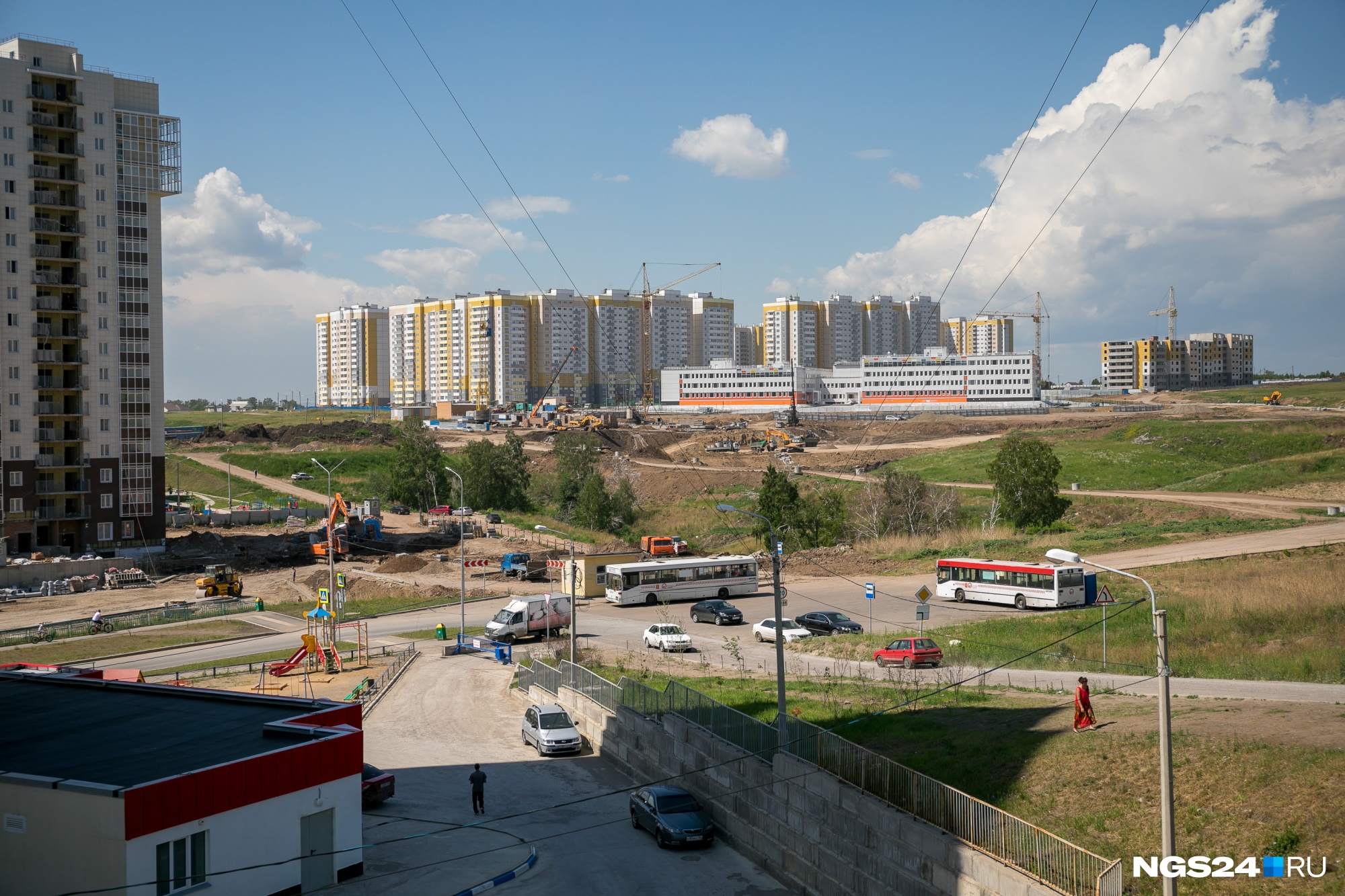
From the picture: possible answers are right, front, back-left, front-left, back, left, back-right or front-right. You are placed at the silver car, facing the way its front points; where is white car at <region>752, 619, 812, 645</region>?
left

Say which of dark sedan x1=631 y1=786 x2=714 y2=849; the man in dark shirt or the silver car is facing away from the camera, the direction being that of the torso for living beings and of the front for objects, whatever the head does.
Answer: the man in dark shirt

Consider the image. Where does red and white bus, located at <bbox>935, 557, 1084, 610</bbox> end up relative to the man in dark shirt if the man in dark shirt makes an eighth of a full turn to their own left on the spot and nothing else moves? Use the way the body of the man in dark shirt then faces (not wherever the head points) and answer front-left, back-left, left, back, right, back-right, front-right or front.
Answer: right

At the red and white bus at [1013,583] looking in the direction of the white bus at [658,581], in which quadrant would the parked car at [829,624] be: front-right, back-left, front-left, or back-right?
front-left

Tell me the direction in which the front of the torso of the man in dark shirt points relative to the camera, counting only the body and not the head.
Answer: away from the camera

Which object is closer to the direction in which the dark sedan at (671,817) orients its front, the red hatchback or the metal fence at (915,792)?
the metal fence

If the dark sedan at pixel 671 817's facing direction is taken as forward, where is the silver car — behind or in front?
behind

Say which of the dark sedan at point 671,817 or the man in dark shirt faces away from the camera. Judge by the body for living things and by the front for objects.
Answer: the man in dark shirt

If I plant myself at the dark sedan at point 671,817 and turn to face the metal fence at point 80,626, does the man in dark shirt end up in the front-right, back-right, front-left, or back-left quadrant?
front-left

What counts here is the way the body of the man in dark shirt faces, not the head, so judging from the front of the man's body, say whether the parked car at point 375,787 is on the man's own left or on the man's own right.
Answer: on the man's own left

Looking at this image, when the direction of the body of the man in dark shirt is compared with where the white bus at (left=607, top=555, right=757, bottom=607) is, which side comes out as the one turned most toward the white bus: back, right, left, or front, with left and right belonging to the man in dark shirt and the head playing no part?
front

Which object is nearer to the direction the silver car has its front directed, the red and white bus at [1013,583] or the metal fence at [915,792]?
the metal fence

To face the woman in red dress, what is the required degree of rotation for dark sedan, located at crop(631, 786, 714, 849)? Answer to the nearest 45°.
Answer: approximately 45° to its left

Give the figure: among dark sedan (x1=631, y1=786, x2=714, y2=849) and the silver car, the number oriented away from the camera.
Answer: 0
